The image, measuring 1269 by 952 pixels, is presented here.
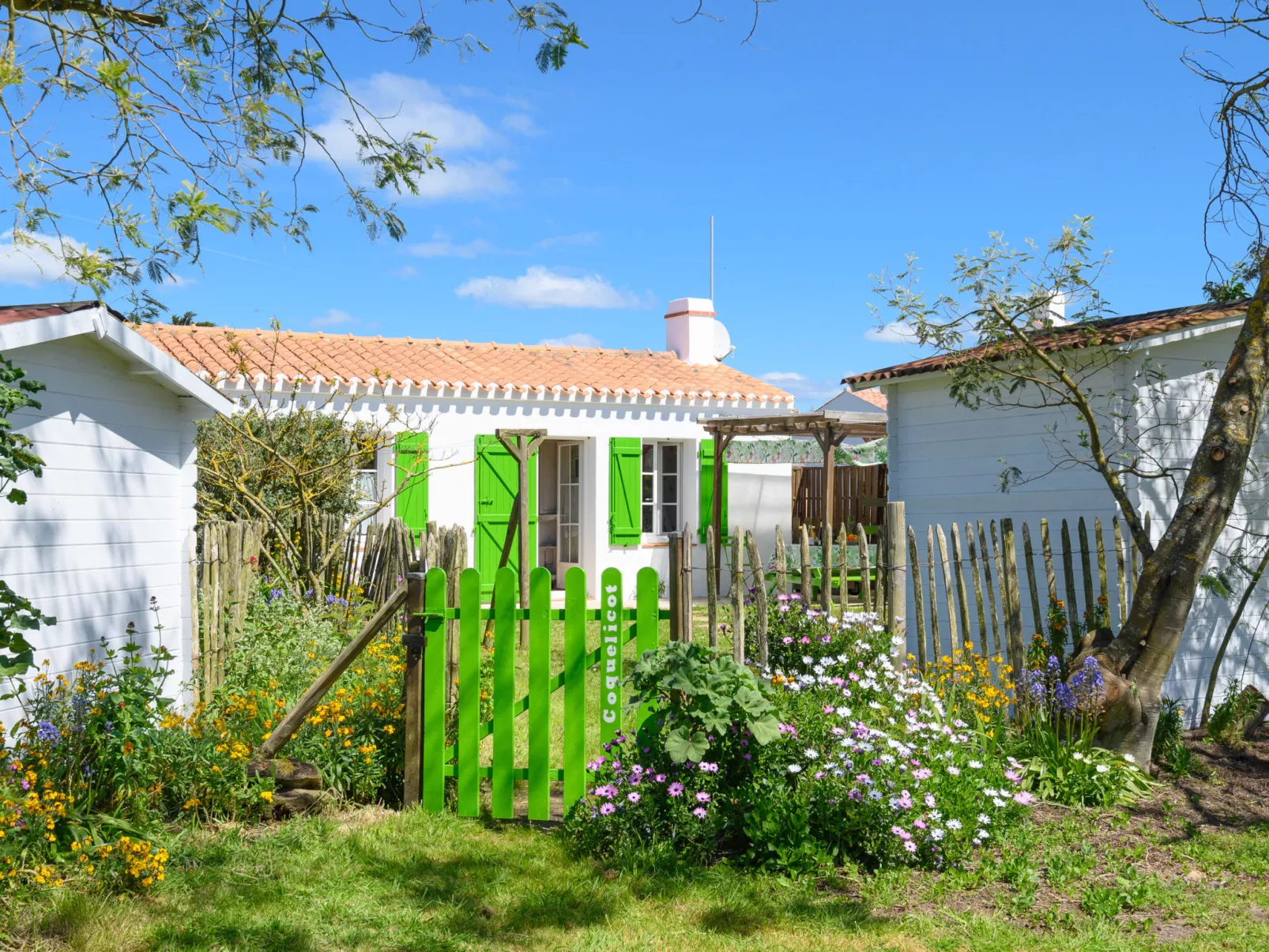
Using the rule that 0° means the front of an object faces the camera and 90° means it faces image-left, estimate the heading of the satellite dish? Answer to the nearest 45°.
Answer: approximately 315°

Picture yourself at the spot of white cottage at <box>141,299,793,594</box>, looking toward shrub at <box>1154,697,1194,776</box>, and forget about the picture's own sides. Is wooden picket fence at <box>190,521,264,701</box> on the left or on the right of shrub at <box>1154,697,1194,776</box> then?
right
